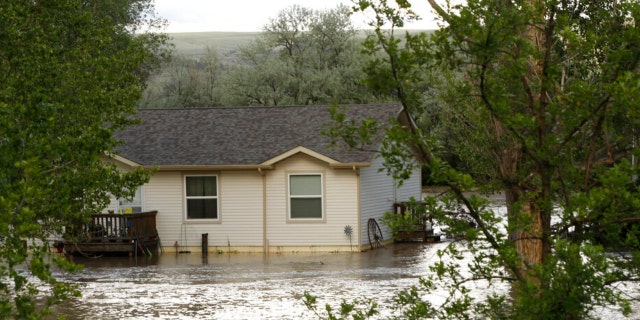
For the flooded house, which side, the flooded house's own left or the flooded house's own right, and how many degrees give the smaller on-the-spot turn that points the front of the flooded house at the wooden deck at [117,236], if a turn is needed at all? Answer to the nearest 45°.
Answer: approximately 90° to the flooded house's own right

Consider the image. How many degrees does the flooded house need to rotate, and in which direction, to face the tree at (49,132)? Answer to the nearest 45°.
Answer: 0° — it already faces it

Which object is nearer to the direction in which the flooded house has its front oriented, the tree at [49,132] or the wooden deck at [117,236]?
the tree

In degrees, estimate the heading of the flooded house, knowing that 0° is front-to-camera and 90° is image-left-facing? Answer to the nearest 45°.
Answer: approximately 0°

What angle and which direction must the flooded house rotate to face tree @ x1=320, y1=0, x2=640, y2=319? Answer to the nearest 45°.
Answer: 0° — it already faces it
